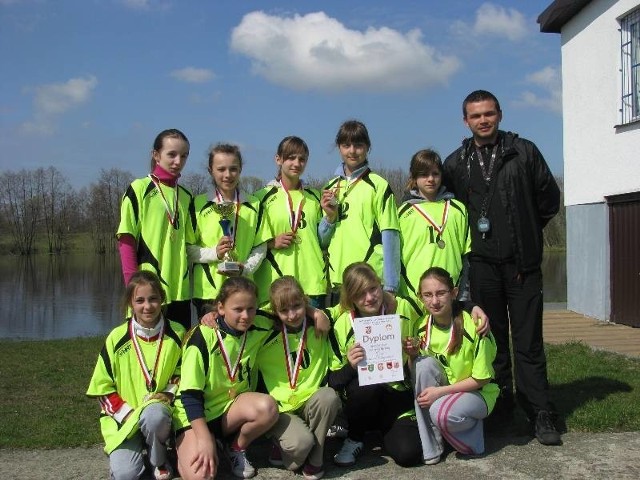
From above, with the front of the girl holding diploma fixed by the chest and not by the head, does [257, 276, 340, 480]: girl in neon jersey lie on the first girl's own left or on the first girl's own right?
on the first girl's own right

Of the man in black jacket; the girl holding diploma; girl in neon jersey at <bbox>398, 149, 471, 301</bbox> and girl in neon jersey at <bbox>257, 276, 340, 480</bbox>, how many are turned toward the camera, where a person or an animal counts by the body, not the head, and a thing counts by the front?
4

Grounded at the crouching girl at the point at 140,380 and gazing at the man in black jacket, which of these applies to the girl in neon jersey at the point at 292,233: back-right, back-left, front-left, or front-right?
front-left

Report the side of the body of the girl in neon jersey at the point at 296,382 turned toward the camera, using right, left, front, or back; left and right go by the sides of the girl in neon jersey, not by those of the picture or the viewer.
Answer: front

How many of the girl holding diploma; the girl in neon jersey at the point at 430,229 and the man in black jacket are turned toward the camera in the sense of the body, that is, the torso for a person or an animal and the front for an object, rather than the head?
3

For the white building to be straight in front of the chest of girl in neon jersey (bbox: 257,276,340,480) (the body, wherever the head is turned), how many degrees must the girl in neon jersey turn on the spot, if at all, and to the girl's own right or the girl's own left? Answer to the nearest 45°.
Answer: approximately 135° to the girl's own left

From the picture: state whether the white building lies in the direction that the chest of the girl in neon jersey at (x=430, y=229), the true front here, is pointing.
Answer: no

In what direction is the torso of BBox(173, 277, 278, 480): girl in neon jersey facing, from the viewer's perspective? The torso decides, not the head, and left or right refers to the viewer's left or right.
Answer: facing the viewer and to the right of the viewer

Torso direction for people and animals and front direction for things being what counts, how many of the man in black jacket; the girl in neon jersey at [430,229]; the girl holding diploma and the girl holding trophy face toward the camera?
4

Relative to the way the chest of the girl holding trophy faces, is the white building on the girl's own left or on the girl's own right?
on the girl's own left

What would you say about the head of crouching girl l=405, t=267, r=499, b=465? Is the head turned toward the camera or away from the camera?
toward the camera

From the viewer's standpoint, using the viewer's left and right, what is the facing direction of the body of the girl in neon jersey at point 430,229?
facing the viewer

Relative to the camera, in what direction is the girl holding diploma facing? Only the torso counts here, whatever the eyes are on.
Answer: toward the camera

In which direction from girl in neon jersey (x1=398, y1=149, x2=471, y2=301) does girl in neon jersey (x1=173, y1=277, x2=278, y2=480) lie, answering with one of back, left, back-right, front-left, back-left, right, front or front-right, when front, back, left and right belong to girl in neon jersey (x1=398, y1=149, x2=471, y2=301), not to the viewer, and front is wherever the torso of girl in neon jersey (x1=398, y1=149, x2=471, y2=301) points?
front-right

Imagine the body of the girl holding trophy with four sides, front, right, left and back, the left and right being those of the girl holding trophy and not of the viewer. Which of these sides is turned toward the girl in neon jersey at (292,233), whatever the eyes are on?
left

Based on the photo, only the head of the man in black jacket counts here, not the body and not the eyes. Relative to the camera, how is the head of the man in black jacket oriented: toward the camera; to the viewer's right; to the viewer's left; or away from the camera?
toward the camera
